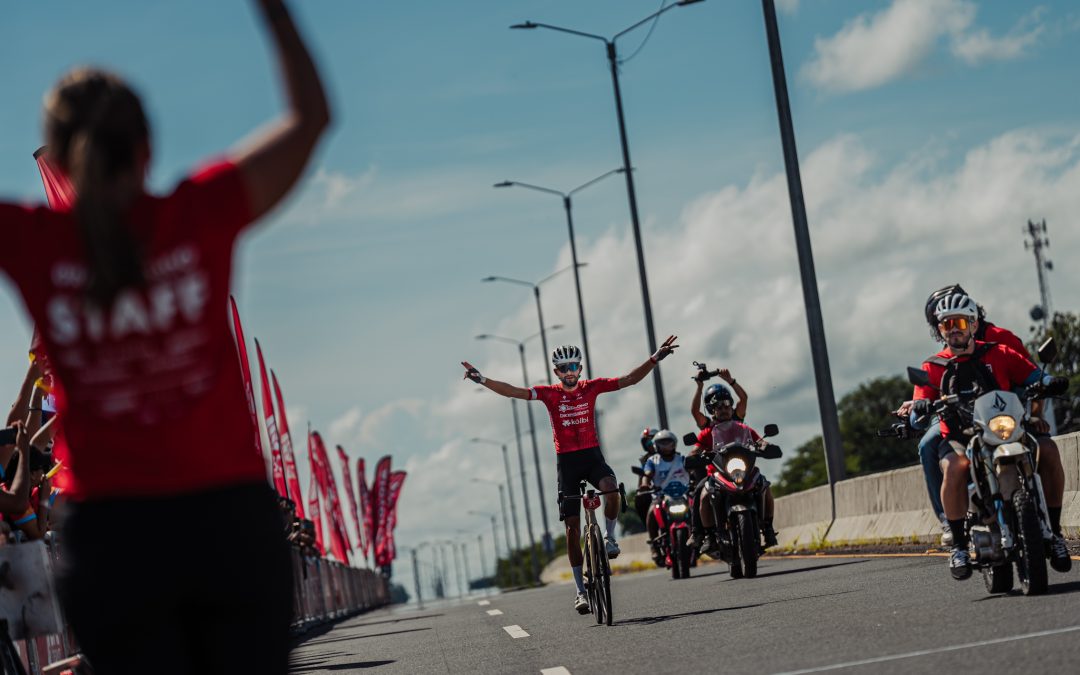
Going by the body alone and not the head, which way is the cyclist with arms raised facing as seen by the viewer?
toward the camera

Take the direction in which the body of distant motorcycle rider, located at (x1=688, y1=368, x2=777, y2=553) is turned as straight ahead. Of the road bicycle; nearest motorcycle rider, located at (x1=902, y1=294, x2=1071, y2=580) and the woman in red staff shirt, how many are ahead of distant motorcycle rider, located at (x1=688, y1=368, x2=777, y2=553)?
3

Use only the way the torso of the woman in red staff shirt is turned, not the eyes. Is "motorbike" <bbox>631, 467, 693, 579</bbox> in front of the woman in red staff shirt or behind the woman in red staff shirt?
in front

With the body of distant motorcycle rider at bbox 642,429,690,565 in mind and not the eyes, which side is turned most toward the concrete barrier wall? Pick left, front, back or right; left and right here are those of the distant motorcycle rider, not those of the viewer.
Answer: left

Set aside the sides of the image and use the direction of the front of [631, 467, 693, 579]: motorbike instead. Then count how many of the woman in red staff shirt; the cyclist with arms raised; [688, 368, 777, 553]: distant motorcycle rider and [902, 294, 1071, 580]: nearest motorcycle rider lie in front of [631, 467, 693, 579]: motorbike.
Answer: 4

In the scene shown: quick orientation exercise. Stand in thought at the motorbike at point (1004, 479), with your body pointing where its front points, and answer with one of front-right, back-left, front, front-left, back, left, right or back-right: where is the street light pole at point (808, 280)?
back

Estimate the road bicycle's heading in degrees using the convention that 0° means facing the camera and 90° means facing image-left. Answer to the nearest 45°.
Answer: approximately 0°

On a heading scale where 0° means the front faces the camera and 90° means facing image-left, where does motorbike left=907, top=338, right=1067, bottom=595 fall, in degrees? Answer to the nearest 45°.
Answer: approximately 0°

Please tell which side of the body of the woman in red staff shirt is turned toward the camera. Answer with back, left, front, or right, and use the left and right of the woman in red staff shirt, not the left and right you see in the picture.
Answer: back

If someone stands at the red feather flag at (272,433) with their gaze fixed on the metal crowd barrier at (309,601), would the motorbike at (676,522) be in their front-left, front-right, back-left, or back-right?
front-left

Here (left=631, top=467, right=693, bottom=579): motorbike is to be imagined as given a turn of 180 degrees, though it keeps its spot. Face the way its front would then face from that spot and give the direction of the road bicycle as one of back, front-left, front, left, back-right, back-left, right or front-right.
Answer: back
